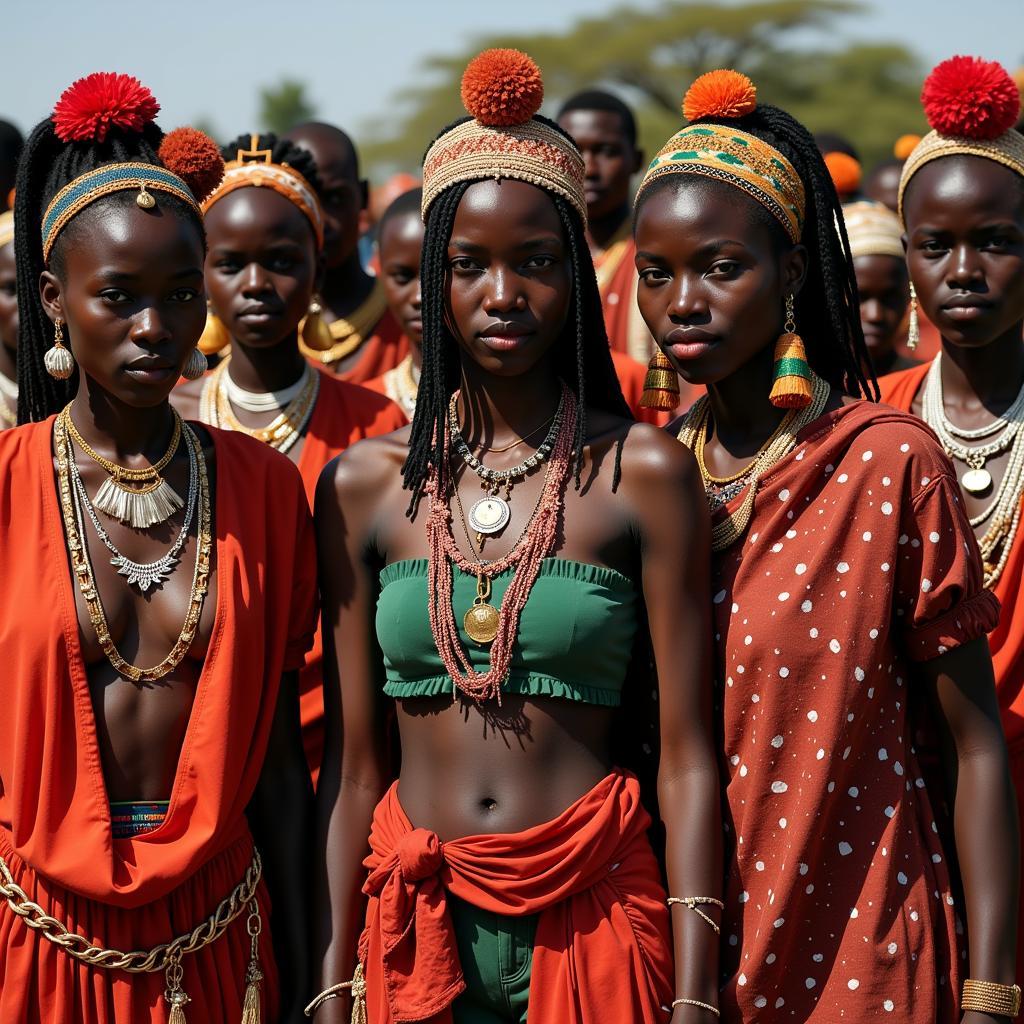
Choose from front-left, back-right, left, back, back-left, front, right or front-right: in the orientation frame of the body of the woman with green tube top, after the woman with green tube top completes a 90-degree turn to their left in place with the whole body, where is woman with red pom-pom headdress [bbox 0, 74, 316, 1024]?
back

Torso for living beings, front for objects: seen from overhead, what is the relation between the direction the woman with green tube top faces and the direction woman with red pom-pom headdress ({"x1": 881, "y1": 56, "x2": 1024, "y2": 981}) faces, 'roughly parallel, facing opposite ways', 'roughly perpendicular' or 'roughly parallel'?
roughly parallel

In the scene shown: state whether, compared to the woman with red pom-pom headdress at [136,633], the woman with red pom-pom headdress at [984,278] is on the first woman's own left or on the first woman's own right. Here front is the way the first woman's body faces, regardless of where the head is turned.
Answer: on the first woman's own left

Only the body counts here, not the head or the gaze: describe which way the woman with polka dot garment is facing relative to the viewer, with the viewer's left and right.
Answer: facing the viewer and to the left of the viewer

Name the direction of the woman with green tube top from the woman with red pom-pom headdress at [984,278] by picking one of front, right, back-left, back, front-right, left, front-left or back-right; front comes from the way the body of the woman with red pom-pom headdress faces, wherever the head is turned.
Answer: front-right

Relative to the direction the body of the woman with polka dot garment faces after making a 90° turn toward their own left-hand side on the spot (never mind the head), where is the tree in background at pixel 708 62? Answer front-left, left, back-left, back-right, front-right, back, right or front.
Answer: back-left

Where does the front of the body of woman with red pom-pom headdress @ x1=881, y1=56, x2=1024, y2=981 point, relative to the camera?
toward the camera

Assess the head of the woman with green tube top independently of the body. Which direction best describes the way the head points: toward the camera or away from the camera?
toward the camera

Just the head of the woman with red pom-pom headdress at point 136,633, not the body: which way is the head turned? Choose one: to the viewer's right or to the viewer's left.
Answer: to the viewer's right

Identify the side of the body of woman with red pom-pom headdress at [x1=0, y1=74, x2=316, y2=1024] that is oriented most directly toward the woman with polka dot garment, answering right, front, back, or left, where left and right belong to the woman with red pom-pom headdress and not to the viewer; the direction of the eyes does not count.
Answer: left

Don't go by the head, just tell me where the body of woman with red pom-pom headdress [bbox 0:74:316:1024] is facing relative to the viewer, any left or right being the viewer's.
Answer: facing the viewer

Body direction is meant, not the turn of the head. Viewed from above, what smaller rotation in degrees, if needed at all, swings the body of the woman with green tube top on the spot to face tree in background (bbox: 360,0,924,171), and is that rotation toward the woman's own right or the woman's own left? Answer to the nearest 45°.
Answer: approximately 180°

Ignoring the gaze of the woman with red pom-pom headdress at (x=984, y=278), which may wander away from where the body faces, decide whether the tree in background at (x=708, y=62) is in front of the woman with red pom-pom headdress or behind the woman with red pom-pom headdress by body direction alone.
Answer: behind

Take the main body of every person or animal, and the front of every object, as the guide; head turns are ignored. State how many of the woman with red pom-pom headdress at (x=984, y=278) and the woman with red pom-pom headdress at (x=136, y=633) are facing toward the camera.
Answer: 2

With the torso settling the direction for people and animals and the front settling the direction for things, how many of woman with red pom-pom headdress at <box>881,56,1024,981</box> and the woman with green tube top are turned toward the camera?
2

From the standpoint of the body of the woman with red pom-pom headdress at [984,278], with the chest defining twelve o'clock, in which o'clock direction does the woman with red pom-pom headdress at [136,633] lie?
the woman with red pom-pom headdress at [136,633] is roughly at 2 o'clock from the woman with red pom-pom headdress at [984,278].

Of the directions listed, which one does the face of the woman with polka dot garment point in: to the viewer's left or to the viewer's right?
to the viewer's left
